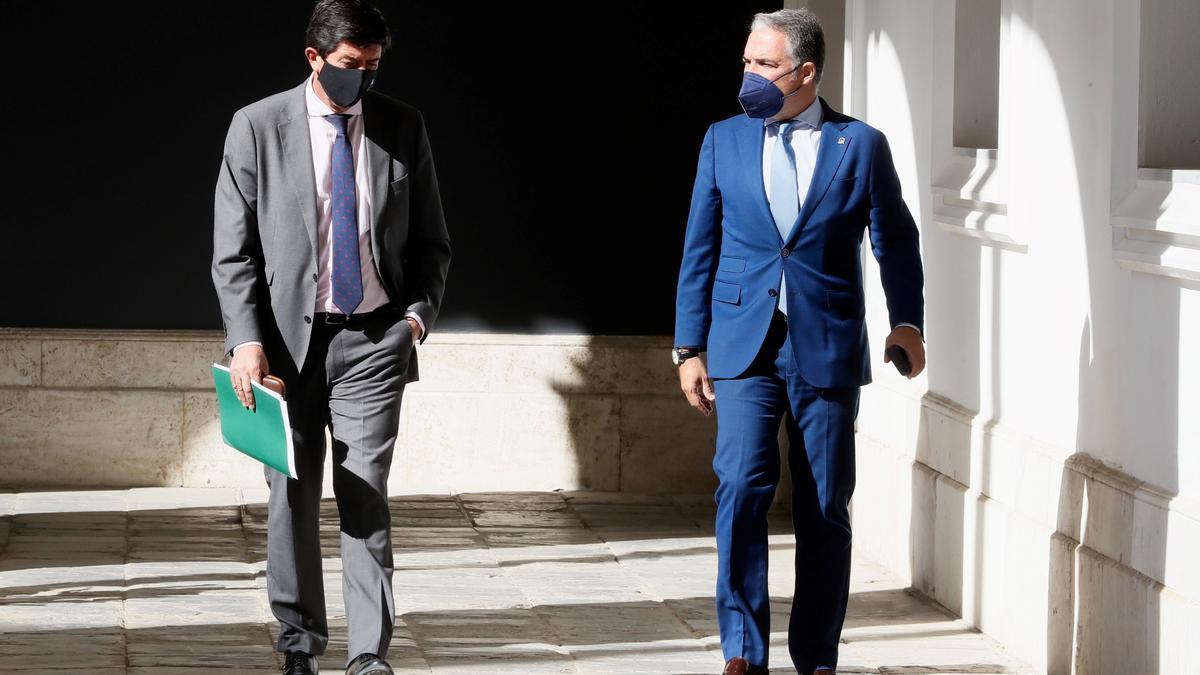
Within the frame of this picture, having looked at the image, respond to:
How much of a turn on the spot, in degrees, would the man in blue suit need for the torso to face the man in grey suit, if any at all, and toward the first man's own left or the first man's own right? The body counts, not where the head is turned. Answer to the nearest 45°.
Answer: approximately 90° to the first man's own right

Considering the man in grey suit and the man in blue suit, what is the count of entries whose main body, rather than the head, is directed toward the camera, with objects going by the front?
2

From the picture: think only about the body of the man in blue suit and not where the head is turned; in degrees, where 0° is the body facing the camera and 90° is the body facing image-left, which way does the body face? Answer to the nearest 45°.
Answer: approximately 0°

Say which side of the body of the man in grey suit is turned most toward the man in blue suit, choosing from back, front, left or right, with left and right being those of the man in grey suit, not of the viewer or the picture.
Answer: left
